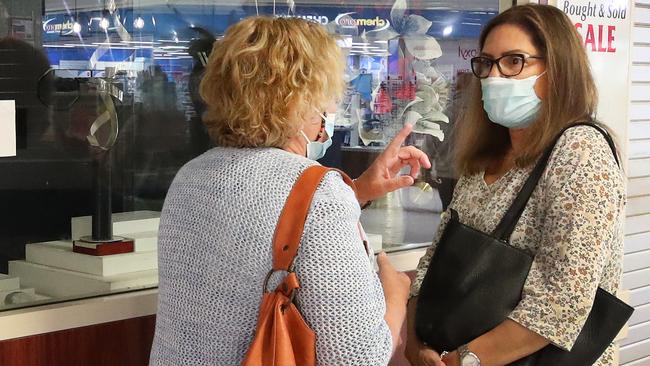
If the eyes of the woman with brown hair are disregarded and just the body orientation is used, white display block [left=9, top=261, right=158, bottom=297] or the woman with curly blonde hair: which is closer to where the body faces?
the woman with curly blonde hair

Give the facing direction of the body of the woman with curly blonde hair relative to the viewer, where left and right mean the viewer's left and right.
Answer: facing away from the viewer and to the right of the viewer

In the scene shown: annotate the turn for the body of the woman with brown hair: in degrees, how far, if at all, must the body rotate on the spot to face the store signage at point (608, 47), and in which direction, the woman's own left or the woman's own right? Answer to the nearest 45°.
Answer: approximately 135° to the woman's own right

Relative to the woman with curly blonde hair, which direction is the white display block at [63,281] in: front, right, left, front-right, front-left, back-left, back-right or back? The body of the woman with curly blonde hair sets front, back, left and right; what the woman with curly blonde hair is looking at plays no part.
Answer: left

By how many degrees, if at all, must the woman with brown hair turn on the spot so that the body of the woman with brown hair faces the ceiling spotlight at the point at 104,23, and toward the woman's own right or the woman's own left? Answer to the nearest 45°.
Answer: approximately 45° to the woman's own right

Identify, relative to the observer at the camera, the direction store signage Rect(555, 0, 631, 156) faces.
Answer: facing the viewer

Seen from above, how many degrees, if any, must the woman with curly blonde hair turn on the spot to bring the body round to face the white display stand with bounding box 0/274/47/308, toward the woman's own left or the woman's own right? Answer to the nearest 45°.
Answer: approximately 90° to the woman's own left

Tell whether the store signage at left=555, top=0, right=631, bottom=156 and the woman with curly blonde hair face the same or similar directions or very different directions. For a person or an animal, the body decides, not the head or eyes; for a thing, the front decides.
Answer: very different directions

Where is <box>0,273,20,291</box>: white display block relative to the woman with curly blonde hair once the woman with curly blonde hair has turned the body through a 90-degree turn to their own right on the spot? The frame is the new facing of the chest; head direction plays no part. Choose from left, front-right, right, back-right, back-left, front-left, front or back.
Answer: back

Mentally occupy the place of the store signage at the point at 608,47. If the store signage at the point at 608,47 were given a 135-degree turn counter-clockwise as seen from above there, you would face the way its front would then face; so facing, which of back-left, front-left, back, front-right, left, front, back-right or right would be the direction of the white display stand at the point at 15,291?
back

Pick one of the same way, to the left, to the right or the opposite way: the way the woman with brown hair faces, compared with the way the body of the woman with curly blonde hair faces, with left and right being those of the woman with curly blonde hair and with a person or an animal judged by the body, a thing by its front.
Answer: the opposite way

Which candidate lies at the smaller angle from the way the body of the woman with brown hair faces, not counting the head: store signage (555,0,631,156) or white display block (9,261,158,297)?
the white display block

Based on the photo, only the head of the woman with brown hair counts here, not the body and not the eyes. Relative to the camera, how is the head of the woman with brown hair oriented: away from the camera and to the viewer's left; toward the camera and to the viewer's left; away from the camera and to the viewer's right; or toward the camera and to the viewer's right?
toward the camera and to the viewer's left

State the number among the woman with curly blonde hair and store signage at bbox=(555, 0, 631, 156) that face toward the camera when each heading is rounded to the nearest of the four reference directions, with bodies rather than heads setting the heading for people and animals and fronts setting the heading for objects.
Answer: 1
